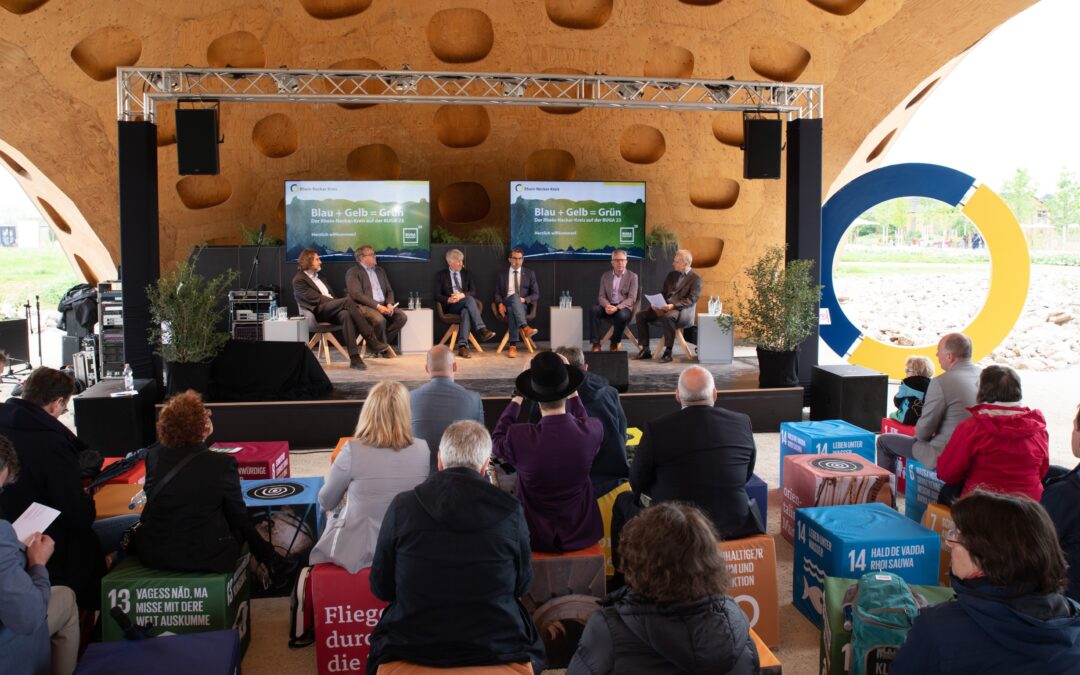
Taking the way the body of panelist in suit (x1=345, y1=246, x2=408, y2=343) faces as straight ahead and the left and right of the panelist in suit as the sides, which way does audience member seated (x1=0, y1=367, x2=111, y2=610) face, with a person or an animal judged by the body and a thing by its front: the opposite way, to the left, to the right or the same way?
to the left

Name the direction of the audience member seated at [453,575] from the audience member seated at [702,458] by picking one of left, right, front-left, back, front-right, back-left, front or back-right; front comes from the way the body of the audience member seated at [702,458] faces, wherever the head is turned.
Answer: back-left

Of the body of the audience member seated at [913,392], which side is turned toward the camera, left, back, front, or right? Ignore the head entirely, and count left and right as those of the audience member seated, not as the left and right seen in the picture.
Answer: left

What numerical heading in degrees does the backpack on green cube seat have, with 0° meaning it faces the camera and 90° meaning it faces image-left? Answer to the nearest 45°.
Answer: approximately 0°

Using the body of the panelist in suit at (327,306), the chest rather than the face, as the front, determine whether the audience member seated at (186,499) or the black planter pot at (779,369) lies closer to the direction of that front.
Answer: the black planter pot

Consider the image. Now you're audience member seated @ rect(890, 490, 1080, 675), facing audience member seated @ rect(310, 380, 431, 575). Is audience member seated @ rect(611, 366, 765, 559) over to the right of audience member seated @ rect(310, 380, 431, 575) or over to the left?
right

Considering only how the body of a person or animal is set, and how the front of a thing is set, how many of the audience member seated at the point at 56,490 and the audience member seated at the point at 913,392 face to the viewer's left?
1

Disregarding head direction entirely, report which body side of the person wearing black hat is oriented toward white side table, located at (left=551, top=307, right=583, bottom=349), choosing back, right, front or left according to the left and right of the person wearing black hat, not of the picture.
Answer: front

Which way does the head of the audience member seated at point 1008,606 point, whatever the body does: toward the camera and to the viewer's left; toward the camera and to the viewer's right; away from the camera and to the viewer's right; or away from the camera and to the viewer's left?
away from the camera and to the viewer's left

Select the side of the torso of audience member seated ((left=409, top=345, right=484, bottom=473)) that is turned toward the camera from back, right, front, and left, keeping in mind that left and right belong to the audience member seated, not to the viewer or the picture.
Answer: back

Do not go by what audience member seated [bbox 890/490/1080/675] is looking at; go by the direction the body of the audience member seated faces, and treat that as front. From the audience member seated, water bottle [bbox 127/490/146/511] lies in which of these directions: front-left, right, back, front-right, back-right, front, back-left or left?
front-left

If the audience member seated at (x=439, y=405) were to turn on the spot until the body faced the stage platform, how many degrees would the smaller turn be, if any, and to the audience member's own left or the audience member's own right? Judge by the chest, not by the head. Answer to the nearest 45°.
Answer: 0° — they already face it

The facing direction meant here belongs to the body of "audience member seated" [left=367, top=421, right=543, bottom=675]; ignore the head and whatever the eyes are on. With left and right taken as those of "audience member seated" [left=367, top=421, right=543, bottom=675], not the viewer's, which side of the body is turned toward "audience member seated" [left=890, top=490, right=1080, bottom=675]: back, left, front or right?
right

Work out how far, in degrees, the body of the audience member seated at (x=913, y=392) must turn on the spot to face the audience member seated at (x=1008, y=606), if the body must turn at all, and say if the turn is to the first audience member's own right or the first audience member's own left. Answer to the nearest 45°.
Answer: approximately 90° to the first audience member's own left

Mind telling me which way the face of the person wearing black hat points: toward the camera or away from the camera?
away from the camera

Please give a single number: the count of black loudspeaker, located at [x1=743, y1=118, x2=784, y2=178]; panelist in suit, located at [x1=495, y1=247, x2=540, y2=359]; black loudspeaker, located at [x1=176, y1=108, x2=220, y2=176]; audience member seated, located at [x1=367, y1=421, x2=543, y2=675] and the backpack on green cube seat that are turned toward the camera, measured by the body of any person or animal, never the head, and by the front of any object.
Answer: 4

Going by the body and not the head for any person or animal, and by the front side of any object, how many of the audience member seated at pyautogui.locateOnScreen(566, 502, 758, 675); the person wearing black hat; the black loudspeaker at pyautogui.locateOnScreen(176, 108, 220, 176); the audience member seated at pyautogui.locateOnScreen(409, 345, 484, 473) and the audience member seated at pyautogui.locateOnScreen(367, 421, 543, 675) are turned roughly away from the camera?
4

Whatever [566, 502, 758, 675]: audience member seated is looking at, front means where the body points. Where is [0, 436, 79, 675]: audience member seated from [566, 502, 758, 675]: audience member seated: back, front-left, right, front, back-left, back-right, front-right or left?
left

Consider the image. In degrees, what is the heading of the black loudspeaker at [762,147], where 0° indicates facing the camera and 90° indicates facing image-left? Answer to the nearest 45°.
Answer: approximately 0°
